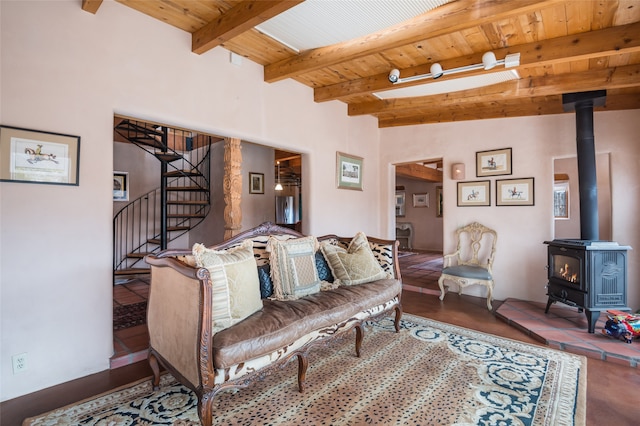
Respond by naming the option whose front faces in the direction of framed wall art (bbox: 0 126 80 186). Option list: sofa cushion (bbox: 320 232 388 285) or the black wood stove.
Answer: the black wood stove

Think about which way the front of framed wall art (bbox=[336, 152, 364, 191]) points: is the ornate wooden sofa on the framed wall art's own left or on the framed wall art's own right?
on the framed wall art's own right

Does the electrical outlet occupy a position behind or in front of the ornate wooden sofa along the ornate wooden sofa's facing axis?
behind

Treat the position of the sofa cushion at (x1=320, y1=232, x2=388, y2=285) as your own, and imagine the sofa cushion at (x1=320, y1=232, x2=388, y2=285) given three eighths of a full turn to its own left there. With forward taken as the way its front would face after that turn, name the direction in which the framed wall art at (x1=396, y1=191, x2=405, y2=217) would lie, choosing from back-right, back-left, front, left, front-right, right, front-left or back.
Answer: front

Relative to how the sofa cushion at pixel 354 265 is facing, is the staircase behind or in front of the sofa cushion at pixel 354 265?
behind

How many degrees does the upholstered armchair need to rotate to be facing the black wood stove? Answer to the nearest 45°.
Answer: approximately 90° to its left

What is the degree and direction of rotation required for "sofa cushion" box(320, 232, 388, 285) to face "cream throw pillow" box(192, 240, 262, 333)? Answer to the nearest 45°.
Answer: approximately 90° to its right

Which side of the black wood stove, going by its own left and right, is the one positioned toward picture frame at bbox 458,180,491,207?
right

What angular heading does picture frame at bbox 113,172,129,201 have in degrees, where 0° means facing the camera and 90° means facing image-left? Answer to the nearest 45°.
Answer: approximately 0°

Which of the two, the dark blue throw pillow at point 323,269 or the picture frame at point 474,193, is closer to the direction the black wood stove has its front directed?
the dark blue throw pillow

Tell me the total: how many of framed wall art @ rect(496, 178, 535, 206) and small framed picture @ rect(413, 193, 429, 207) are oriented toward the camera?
2

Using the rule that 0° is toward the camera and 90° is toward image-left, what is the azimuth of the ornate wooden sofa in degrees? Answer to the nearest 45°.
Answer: approximately 315°
